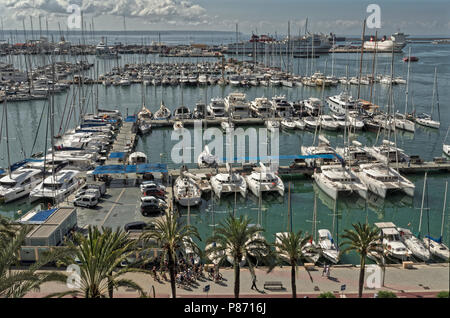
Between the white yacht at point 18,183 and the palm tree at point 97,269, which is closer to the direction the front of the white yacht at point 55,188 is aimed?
the palm tree

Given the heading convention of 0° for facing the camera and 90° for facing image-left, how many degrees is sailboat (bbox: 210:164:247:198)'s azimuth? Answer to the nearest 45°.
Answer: approximately 0°

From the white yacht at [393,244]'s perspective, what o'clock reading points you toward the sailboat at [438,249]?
The sailboat is roughly at 10 o'clock from the white yacht.

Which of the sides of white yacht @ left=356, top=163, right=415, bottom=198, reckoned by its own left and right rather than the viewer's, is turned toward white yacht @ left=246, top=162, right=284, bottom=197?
right

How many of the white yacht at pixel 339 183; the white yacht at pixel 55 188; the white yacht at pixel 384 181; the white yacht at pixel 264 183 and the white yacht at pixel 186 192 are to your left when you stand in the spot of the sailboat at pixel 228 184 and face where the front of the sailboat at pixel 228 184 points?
3

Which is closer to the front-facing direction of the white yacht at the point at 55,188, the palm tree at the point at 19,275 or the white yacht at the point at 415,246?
the palm tree

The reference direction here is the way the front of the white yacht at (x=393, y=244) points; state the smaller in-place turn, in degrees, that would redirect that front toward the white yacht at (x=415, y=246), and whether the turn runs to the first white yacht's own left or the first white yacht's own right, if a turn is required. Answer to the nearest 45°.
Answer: approximately 45° to the first white yacht's own left

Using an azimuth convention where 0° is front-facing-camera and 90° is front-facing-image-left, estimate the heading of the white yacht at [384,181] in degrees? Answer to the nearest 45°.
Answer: approximately 315°
